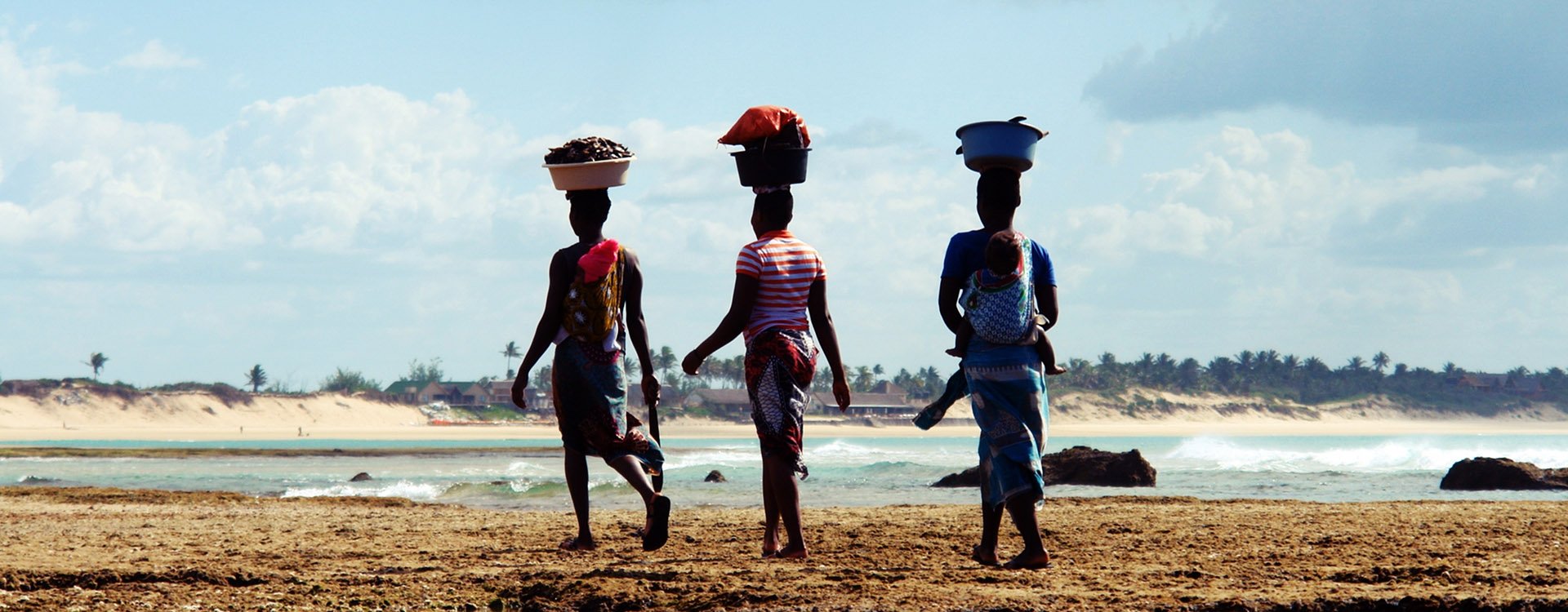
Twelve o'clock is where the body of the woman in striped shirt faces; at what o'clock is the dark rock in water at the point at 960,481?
The dark rock in water is roughly at 2 o'clock from the woman in striped shirt.

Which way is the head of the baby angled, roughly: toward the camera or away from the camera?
away from the camera

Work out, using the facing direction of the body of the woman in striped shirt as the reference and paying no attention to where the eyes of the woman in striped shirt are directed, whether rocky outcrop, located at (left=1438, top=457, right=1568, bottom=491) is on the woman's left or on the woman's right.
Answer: on the woman's right

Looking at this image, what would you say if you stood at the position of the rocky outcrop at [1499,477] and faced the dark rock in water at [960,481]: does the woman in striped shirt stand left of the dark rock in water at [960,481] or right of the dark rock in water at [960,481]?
left

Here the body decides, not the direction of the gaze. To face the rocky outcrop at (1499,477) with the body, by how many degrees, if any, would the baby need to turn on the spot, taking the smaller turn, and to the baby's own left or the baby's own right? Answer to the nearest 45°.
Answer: approximately 45° to the baby's own right

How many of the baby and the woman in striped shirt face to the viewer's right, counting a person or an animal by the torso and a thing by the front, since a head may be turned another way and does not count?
0

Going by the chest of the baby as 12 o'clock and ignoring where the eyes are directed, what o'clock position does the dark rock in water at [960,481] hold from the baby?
The dark rock in water is roughly at 12 o'clock from the baby.

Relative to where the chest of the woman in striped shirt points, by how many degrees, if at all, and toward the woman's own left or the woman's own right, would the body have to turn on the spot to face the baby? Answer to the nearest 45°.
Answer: approximately 135° to the woman's own right

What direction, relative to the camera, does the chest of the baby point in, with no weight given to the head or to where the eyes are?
away from the camera

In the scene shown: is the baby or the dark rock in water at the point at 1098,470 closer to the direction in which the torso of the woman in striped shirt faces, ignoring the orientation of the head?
the dark rock in water

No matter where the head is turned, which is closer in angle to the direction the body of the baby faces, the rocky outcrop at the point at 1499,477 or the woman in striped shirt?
the rocky outcrop

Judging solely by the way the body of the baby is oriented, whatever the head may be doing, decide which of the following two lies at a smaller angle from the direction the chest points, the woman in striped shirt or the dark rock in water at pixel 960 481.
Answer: the dark rock in water

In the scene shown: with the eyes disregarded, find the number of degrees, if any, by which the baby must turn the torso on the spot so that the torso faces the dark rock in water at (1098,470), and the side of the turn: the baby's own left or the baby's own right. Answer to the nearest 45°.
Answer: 0° — they already face it

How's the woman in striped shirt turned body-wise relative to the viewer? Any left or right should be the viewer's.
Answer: facing away from the viewer and to the left of the viewer
